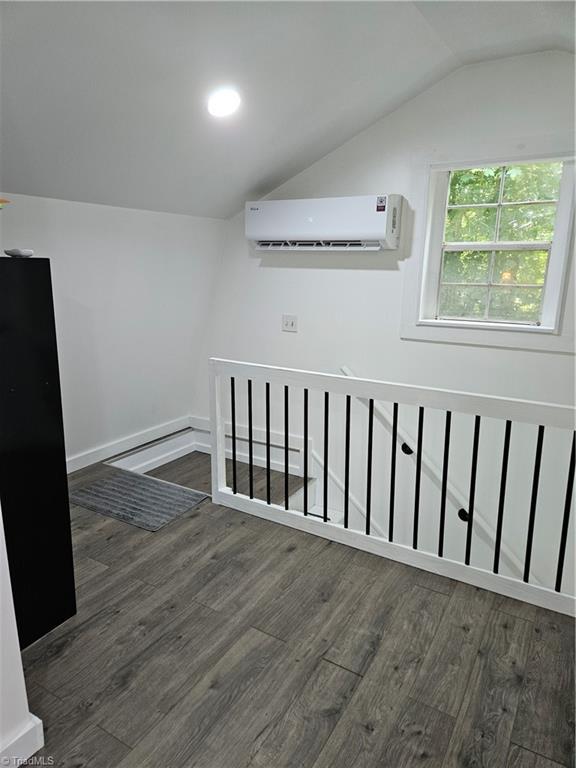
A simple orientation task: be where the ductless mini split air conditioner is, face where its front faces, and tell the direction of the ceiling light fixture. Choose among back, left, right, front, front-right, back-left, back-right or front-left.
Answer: front

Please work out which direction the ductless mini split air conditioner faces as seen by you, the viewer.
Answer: facing the viewer and to the left of the viewer

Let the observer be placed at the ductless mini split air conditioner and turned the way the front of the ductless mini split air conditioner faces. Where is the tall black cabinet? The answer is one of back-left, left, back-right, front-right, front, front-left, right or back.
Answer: front

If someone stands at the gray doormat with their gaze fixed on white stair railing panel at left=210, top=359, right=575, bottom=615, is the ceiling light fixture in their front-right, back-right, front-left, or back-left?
front-right
